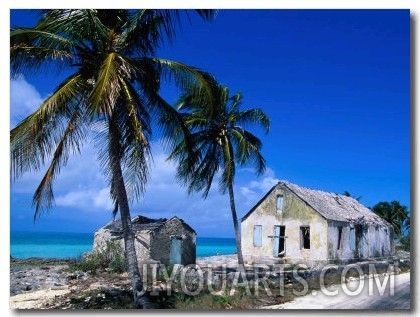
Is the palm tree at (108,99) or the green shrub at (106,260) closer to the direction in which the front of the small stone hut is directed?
the palm tree

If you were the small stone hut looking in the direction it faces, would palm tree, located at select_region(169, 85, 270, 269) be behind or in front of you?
in front

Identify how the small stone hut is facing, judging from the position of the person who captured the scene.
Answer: facing the viewer and to the right of the viewer

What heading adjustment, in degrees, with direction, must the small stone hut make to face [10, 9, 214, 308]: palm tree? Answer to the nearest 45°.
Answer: approximately 45° to its right

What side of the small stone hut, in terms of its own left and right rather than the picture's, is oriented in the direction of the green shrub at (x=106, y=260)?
right
